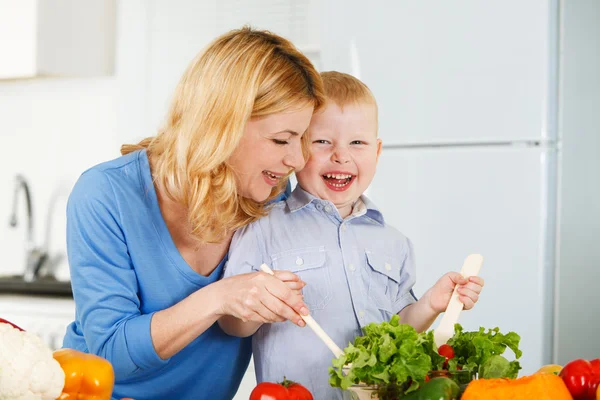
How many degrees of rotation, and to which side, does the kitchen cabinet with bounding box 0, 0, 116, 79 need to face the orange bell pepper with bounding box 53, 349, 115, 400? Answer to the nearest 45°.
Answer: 0° — it already faces it

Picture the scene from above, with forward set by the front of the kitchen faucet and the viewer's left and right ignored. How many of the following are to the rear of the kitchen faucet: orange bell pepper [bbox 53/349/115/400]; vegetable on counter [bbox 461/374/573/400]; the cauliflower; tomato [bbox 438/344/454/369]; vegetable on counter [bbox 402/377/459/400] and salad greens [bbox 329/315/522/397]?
0

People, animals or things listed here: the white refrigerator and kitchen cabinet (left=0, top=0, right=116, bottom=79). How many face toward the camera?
2

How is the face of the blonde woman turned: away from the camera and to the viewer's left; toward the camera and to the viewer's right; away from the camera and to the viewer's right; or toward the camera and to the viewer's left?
toward the camera and to the viewer's right

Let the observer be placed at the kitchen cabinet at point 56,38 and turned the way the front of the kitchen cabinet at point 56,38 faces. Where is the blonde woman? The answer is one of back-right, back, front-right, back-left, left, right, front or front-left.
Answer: front

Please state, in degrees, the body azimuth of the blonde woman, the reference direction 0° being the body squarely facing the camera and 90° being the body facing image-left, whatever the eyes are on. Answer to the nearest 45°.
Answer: approximately 315°

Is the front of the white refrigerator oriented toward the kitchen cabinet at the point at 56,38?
no

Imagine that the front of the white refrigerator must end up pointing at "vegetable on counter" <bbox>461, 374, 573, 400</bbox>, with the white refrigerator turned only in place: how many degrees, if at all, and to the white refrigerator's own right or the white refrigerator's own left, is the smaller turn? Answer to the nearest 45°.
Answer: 0° — it already faces it

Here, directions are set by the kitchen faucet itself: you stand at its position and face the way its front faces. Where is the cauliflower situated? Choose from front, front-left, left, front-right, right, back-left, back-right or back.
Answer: front-left

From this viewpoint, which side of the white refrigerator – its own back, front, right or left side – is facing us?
front

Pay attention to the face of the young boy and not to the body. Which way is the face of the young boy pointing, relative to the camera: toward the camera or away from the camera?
toward the camera

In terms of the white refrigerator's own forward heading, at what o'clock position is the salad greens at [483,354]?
The salad greens is roughly at 12 o'clock from the white refrigerator.

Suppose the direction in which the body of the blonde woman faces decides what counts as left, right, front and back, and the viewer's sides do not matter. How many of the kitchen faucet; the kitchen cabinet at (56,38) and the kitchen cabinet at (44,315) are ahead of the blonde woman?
0

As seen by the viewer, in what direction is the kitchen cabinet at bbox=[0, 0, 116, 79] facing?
toward the camera

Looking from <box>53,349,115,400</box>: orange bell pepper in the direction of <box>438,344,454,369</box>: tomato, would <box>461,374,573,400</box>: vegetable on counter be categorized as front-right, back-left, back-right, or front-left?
front-right
